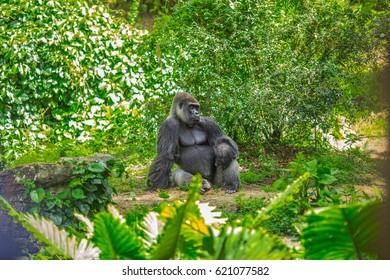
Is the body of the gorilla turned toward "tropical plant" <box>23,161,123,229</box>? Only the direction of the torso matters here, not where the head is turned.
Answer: no

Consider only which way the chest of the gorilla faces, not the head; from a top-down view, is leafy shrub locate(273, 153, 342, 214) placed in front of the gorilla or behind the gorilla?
in front

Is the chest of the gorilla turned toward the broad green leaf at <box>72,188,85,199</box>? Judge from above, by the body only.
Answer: no

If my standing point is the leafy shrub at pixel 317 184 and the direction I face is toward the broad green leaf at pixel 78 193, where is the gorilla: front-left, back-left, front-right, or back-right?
front-right
